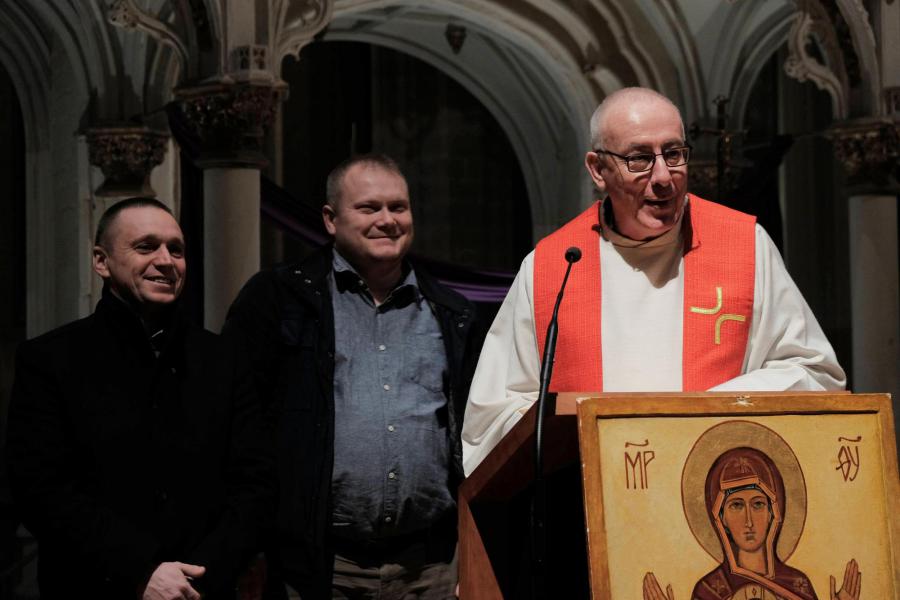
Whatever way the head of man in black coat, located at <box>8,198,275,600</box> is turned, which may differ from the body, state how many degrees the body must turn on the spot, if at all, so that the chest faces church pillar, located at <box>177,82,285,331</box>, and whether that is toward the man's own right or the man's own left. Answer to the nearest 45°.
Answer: approximately 135° to the man's own left

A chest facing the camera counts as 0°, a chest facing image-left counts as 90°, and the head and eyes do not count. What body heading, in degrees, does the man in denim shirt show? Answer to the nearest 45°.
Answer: approximately 315°

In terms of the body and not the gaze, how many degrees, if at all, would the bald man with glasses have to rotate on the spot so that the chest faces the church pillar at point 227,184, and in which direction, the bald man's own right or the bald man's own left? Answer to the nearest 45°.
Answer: approximately 135° to the bald man's own right

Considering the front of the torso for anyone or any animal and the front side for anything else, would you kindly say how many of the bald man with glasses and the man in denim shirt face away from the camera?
0

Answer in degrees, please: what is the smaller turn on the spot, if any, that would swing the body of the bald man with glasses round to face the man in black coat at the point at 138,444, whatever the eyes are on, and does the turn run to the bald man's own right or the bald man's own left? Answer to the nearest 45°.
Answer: approximately 90° to the bald man's own right

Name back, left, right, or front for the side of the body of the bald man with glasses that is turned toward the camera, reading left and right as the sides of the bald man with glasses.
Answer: front

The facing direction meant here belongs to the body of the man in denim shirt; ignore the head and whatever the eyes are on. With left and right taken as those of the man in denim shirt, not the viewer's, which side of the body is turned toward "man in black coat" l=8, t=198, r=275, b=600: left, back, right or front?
right

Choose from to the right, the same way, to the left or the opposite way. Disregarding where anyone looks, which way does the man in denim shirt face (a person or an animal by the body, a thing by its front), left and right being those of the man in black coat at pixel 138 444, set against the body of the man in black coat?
the same way

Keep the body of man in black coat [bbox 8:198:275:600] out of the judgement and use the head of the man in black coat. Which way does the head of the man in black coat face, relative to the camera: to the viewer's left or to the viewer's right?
to the viewer's right

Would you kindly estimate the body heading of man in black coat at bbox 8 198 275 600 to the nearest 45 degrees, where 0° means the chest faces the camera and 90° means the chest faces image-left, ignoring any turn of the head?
approximately 315°

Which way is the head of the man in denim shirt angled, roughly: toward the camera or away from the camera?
toward the camera

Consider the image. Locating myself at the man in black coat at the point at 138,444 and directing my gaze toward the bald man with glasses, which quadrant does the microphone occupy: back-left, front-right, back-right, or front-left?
front-right
